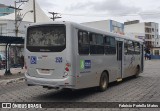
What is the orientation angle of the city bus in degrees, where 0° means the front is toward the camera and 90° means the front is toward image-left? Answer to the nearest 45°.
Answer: approximately 225°
